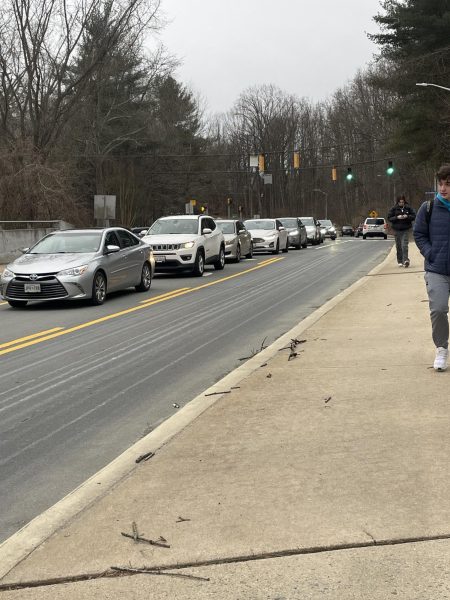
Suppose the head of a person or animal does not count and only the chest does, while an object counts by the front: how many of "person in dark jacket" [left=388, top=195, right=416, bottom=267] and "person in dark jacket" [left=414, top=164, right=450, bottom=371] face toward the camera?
2

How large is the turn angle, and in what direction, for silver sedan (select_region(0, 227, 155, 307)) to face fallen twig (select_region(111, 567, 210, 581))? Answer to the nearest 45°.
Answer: approximately 45° to its left

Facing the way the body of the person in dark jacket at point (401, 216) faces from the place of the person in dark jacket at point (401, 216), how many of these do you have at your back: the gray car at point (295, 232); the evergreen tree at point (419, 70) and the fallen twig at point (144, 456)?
2

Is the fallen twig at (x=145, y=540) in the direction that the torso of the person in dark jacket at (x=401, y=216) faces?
yes

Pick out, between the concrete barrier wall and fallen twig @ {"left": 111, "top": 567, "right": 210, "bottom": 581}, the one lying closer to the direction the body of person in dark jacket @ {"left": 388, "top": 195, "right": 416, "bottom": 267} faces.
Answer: the fallen twig

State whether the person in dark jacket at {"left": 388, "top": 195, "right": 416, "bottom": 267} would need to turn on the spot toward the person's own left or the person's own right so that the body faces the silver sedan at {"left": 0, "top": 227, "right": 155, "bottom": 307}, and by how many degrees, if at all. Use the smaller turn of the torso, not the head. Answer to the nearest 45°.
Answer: approximately 45° to the person's own right

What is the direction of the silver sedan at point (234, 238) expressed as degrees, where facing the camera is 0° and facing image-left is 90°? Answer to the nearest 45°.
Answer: approximately 45°

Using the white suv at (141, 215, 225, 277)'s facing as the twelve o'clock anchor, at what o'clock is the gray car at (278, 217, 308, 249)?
The gray car is roughly at 5 o'clock from the white suv.

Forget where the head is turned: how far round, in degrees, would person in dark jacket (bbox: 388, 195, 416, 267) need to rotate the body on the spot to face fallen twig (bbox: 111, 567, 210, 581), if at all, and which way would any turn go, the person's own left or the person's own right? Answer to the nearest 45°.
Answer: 0° — they already face it

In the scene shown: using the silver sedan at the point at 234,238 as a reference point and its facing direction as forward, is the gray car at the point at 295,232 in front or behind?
behind

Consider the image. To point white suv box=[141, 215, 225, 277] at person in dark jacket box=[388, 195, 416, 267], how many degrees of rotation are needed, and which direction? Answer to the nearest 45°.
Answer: approximately 90° to its left

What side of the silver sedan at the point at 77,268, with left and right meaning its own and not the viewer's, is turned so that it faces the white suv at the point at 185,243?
back

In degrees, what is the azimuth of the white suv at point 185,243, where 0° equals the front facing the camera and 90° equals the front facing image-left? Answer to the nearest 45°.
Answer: approximately 45°
